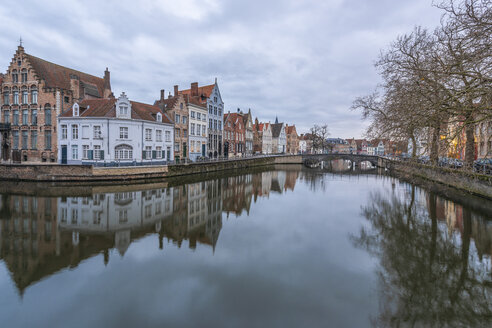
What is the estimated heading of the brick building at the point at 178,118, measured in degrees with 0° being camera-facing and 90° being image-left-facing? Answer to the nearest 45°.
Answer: approximately 315°

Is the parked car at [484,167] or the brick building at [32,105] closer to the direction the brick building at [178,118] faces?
the parked car

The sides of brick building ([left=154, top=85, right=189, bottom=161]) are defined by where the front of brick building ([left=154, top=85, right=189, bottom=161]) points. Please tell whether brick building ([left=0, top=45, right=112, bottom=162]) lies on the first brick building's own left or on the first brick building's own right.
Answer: on the first brick building's own right

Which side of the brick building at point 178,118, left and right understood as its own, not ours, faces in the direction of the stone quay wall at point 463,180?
front

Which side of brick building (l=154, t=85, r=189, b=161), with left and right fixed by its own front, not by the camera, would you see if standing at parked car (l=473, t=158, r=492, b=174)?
front
